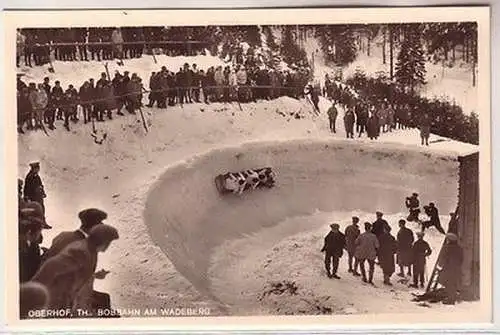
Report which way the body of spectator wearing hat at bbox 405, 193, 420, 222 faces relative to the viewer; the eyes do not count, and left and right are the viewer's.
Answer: facing to the left of the viewer
